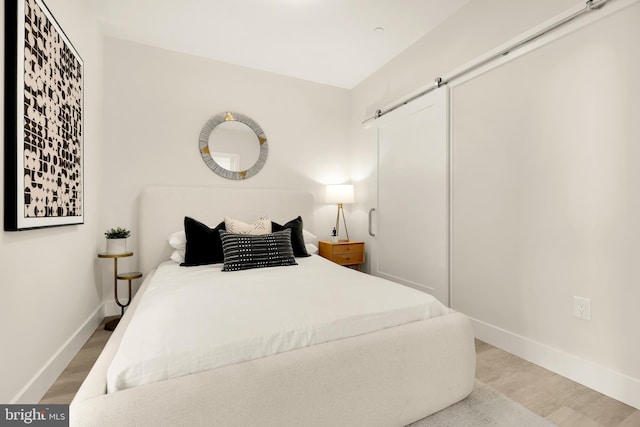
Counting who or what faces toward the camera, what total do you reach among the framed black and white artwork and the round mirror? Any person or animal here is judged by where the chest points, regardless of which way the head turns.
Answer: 1

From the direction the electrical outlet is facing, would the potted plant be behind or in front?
in front

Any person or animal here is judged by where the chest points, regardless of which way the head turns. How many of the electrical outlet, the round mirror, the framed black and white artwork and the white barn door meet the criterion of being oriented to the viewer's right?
1

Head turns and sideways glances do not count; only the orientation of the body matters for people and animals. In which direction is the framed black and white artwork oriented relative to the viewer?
to the viewer's right

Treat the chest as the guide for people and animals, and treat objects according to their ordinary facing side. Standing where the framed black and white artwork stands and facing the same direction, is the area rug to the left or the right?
on its right

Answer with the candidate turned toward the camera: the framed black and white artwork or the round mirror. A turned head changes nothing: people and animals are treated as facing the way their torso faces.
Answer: the round mirror

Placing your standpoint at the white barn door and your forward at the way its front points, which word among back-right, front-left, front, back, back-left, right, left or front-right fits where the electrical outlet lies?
left

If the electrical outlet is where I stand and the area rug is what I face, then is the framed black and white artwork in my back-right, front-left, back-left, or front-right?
front-right

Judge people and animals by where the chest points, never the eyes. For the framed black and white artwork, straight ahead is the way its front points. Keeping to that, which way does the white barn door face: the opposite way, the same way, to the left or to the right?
the opposite way

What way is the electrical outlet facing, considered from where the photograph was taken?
facing the viewer and to the left of the viewer

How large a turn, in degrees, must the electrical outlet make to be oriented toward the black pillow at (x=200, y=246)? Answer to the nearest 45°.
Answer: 0° — it already faces it

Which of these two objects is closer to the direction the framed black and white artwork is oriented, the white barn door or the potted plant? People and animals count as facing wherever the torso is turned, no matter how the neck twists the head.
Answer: the white barn door

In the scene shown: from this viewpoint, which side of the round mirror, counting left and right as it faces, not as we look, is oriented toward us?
front

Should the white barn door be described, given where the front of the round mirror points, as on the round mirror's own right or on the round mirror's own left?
on the round mirror's own left

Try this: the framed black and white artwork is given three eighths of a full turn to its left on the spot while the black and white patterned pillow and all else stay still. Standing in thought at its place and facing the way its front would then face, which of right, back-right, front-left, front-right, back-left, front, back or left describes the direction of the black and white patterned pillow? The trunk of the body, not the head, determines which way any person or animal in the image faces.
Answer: back-right

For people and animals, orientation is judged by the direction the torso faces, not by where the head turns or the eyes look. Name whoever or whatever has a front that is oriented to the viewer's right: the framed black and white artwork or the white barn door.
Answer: the framed black and white artwork

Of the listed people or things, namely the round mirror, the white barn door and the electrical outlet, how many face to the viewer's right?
0

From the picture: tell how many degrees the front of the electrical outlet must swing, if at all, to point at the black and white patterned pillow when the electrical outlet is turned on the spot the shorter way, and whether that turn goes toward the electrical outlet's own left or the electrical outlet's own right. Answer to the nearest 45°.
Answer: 0° — it already faces it
